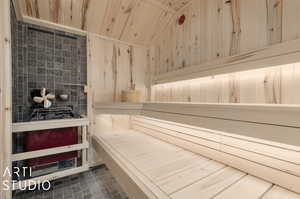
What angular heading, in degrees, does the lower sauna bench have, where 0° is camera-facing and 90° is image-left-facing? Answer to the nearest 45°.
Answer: approximately 45°
